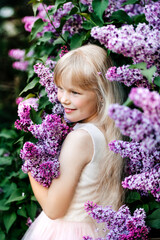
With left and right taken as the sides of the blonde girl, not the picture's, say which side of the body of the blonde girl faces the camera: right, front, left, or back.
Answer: left
